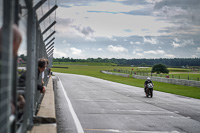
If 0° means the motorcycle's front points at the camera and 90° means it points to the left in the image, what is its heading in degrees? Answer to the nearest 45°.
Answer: approximately 0°

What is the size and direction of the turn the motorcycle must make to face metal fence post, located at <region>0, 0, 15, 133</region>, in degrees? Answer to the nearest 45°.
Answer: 0° — it already faces it
